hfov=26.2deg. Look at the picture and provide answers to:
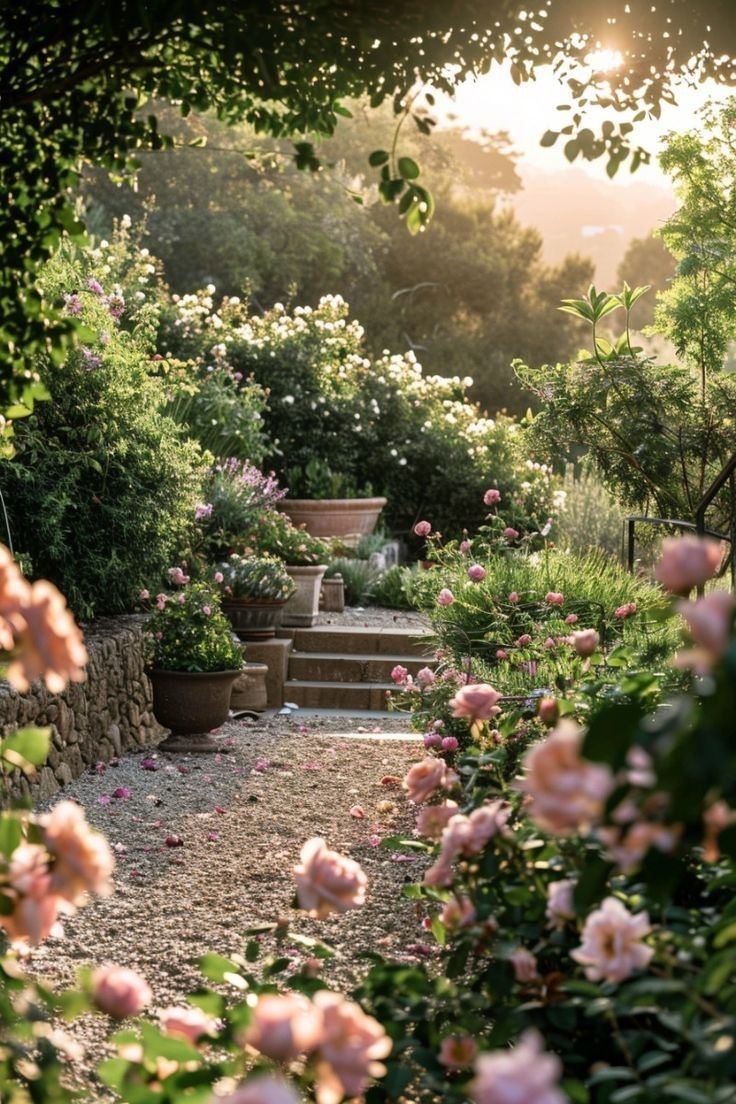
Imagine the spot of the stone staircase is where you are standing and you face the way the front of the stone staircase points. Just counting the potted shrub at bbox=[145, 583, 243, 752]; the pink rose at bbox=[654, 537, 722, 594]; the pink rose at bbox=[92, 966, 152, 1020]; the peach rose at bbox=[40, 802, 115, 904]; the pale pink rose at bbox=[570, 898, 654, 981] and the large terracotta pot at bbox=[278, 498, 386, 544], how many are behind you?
1

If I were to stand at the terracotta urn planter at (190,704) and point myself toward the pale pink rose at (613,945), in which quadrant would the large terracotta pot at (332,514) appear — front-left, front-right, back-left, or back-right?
back-left

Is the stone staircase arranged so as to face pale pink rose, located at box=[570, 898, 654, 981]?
yes

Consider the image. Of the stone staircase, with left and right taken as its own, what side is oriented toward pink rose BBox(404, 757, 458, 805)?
front

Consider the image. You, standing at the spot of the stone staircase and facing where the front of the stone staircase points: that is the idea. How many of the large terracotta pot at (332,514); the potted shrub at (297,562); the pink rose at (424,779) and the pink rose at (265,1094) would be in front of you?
2

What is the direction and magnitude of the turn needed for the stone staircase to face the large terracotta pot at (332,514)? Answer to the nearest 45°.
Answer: approximately 180°

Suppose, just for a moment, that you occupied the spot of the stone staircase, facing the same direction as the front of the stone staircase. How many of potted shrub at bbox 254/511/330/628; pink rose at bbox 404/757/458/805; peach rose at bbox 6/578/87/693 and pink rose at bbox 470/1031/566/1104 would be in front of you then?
3

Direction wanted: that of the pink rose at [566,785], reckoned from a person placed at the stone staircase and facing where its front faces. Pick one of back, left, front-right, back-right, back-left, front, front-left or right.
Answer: front

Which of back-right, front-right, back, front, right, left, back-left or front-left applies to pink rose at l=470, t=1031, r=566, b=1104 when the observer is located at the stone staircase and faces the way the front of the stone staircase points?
front

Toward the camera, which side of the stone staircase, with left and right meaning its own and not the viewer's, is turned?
front

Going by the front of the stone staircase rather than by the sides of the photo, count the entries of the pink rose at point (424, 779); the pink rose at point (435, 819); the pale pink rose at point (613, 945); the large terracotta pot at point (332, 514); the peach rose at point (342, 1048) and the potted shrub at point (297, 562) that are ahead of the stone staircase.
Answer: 4

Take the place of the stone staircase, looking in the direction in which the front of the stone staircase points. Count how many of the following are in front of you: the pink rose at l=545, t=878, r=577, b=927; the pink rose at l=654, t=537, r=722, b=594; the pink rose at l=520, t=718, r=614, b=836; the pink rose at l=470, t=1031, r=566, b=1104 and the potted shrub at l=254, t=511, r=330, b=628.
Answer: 4

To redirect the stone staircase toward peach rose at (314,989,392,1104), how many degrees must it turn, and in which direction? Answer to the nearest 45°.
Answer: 0° — it already faces it

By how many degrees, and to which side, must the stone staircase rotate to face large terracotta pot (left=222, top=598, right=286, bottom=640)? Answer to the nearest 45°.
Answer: approximately 90° to its right

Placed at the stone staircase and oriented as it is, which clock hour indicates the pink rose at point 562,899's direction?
The pink rose is roughly at 12 o'clock from the stone staircase.

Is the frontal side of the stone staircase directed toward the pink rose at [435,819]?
yes

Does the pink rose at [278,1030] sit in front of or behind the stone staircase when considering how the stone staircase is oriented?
in front
